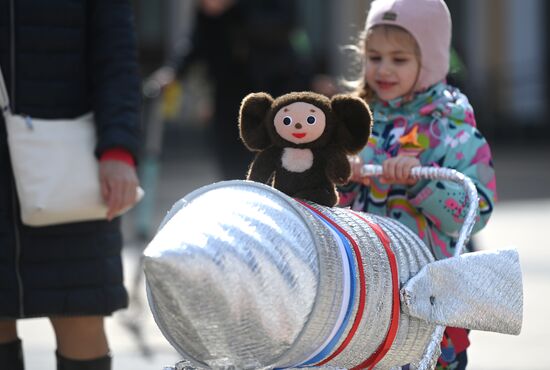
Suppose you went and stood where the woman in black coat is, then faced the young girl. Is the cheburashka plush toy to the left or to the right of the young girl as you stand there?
right

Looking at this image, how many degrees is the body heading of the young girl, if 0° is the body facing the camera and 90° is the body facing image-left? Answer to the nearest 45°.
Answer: approximately 45°

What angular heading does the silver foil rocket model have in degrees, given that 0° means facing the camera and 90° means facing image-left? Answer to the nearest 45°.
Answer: approximately 45°

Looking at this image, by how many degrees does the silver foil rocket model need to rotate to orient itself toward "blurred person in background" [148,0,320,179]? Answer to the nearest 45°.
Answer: approximately 135° to its right

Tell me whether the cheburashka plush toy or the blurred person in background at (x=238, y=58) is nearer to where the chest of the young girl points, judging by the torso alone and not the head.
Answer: the cheburashka plush toy
